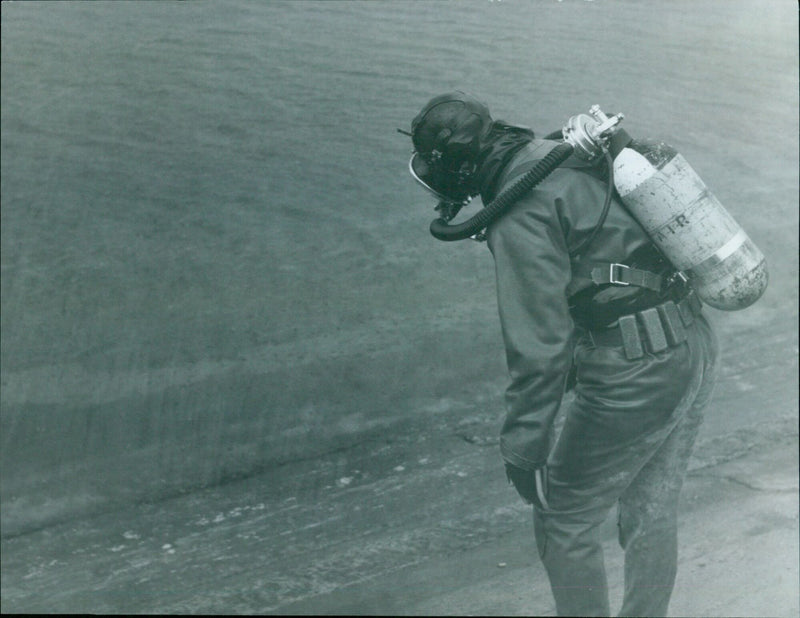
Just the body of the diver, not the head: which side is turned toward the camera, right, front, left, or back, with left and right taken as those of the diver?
left
